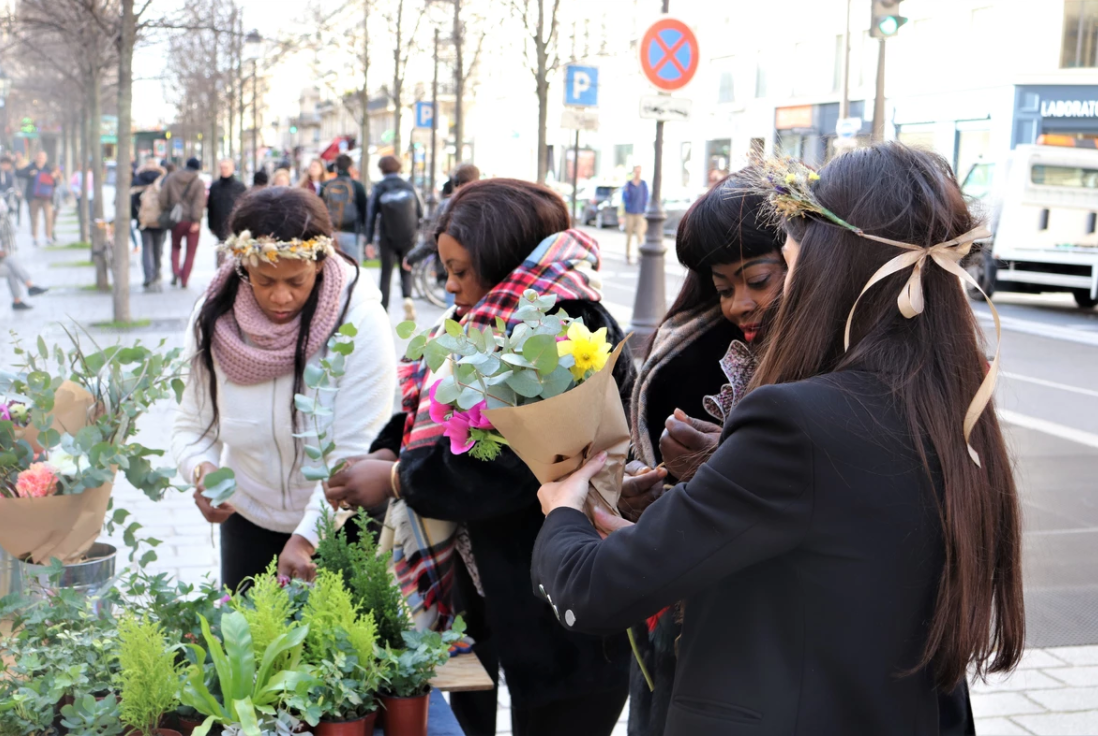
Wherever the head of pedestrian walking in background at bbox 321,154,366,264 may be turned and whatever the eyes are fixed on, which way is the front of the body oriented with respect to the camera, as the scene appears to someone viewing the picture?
away from the camera

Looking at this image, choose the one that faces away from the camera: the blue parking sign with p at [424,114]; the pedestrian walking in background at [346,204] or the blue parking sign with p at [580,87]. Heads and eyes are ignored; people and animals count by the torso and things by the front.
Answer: the pedestrian walking in background

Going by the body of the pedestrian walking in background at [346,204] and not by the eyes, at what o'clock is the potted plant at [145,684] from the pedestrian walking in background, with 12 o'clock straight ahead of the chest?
The potted plant is roughly at 6 o'clock from the pedestrian walking in background.

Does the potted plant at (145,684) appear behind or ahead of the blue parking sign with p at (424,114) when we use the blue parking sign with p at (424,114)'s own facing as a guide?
ahead

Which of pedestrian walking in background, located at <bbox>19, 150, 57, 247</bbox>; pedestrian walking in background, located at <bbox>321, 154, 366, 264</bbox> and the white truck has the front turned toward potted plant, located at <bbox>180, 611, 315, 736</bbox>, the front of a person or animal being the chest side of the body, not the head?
pedestrian walking in background, located at <bbox>19, 150, 57, 247</bbox>

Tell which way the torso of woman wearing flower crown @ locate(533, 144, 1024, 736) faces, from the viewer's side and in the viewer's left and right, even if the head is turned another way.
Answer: facing away from the viewer and to the left of the viewer

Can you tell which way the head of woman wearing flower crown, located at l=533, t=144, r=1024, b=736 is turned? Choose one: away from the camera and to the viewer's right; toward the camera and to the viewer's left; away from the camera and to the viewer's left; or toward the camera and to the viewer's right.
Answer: away from the camera and to the viewer's left

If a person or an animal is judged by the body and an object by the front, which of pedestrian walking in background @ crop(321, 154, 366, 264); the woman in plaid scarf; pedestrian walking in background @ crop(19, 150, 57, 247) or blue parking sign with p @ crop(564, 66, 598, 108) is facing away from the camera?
pedestrian walking in background @ crop(321, 154, 366, 264)

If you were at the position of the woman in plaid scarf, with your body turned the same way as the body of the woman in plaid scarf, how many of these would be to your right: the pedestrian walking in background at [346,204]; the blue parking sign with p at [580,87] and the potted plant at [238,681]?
2

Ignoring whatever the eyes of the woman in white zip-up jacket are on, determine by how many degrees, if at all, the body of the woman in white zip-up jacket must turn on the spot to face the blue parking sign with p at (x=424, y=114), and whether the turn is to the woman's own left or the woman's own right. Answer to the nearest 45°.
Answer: approximately 180°

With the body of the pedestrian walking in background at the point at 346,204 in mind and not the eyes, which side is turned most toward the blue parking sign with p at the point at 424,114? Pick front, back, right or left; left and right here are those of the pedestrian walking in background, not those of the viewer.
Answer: front
